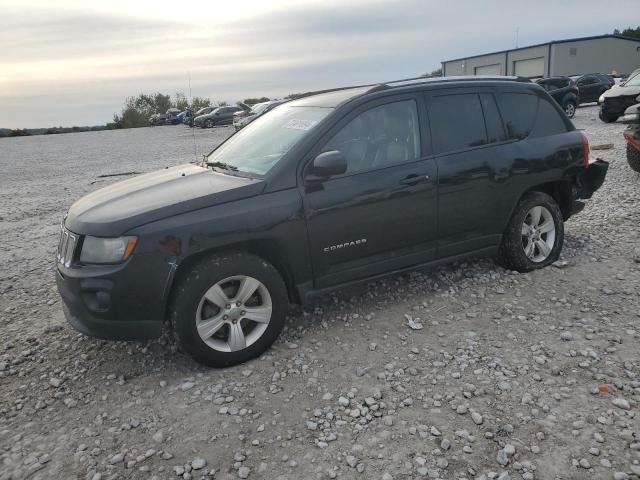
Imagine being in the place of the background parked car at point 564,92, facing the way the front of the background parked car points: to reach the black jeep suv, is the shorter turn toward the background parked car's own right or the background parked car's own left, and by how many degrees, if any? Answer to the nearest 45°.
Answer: approximately 45° to the background parked car's own left

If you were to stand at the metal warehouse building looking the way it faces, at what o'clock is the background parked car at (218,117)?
The background parked car is roughly at 12 o'clock from the metal warehouse building.

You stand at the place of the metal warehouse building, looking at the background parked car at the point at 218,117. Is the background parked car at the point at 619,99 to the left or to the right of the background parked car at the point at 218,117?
left

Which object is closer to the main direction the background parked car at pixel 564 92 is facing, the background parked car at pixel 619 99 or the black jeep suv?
the black jeep suv

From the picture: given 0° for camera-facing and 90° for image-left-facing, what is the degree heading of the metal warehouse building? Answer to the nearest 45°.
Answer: approximately 45°

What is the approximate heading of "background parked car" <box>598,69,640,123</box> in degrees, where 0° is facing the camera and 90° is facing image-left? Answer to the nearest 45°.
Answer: approximately 45°

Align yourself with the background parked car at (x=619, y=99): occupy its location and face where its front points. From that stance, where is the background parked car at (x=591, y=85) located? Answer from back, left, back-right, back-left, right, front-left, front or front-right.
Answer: back-right

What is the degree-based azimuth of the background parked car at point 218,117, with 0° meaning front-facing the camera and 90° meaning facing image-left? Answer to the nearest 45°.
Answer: approximately 45°

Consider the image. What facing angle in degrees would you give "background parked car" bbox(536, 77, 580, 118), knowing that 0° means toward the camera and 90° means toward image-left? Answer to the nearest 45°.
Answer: approximately 45°

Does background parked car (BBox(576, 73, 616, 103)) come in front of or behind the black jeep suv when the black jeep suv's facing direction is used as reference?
behind
